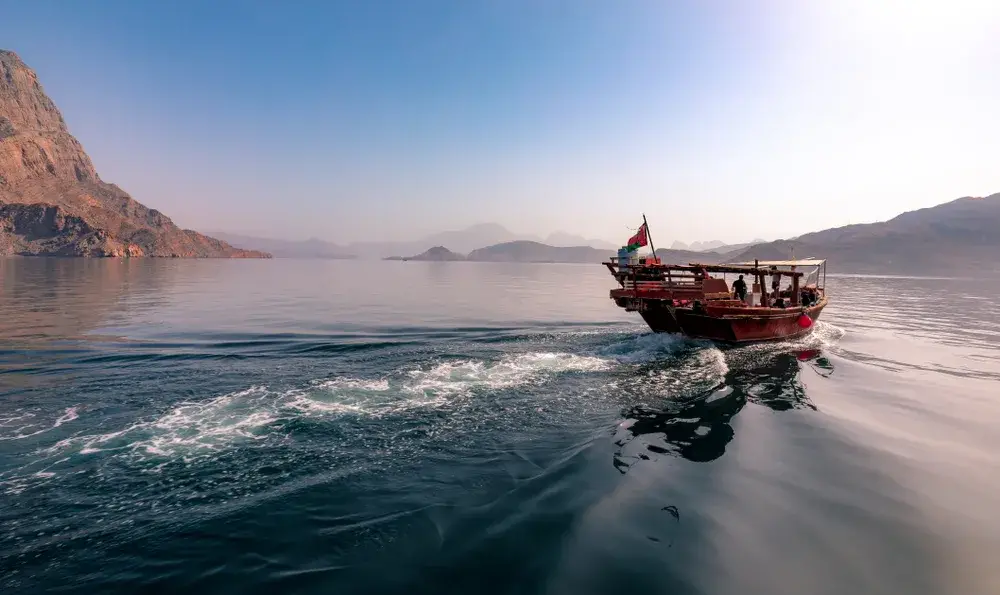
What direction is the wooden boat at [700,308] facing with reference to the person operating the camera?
facing away from the viewer and to the right of the viewer
